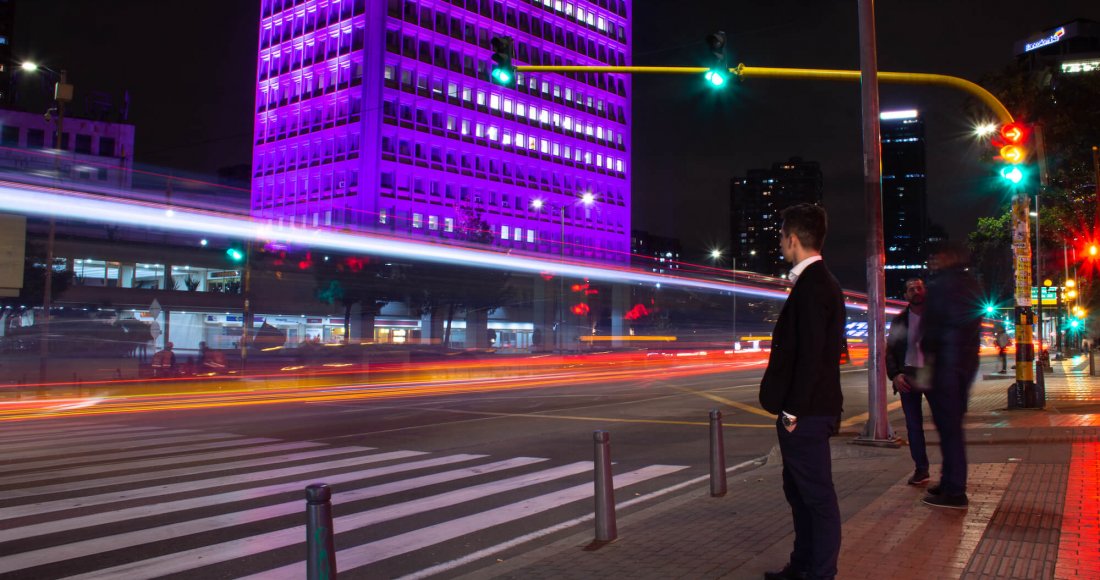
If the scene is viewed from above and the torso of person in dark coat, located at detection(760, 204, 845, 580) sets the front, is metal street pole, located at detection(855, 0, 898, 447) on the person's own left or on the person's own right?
on the person's own right

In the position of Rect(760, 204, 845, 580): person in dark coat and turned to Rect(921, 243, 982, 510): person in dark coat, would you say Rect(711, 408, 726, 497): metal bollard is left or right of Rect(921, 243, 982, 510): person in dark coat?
left

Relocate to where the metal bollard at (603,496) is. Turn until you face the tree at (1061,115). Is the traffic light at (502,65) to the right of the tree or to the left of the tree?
left

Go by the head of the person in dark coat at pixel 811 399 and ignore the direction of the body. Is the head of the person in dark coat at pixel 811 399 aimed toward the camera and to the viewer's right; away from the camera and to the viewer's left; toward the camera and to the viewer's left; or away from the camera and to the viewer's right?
away from the camera and to the viewer's left

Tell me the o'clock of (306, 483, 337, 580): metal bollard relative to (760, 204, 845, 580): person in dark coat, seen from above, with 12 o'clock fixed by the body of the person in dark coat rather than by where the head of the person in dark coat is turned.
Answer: The metal bollard is roughly at 11 o'clock from the person in dark coat.

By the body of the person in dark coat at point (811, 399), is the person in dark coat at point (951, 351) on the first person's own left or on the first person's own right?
on the first person's own right

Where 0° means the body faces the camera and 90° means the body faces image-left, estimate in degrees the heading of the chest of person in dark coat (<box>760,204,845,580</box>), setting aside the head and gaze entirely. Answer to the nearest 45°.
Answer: approximately 90°
